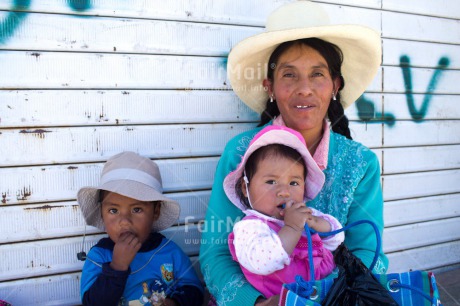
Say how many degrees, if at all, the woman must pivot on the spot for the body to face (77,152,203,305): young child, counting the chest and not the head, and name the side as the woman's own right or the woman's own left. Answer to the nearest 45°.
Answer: approximately 90° to the woman's own right

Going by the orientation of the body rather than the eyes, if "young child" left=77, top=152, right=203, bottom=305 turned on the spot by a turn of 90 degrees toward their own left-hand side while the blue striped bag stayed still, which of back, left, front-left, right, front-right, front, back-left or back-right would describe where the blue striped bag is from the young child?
front-right

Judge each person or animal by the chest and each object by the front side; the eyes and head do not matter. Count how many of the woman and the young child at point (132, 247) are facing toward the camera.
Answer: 2

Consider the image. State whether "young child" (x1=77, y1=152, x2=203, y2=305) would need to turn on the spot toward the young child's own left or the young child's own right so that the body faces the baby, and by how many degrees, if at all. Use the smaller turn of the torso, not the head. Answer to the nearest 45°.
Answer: approximately 45° to the young child's own left

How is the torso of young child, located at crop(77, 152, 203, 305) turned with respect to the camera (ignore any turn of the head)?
toward the camera

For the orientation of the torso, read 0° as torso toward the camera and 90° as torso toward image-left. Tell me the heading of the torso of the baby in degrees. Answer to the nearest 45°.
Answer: approximately 315°

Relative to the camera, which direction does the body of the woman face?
toward the camera

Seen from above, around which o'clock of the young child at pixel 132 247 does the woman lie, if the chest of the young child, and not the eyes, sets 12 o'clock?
The woman is roughly at 9 o'clock from the young child.
